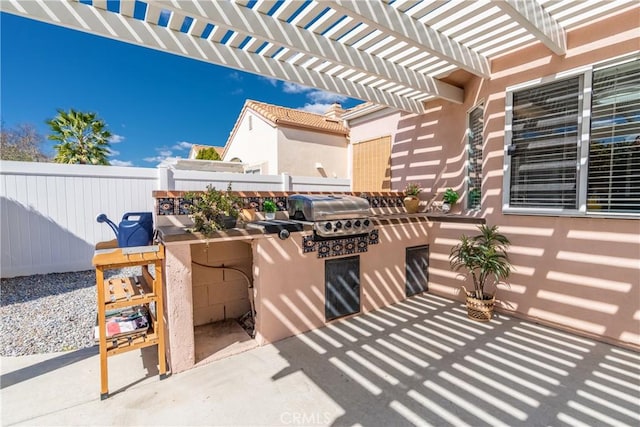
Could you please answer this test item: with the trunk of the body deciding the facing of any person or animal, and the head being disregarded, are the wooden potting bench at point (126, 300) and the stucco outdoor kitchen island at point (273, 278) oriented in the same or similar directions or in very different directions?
same or similar directions

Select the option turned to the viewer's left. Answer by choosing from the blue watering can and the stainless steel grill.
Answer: the blue watering can

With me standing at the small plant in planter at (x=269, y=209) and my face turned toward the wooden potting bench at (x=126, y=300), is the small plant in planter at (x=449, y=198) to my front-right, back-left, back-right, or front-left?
back-left

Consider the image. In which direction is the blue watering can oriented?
to the viewer's left

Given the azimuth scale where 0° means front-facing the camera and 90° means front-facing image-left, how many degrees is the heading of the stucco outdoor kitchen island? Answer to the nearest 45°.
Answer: approximately 315°

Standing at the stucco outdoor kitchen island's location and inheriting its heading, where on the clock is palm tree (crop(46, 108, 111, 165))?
The palm tree is roughly at 6 o'clock from the stucco outdoor kitchen island.

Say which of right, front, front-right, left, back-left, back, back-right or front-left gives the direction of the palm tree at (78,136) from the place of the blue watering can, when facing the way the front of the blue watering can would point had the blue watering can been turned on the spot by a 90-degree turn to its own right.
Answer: front

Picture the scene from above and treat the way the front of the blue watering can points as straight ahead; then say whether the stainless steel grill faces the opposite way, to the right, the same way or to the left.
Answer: to the left

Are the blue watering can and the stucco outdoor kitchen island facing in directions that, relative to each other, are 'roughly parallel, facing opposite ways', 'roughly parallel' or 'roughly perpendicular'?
roughly perpendicular

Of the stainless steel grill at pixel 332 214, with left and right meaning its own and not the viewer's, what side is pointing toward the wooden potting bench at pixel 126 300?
right

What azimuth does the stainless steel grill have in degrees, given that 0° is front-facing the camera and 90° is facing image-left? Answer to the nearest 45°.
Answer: approximately 315°

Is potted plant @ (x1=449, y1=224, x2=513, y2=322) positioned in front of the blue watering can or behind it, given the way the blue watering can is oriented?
behind

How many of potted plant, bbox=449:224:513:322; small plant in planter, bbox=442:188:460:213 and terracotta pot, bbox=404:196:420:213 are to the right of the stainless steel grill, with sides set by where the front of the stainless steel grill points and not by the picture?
0

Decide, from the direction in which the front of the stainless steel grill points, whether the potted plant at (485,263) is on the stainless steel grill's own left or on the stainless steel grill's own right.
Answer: on the stainless steel grill's own left

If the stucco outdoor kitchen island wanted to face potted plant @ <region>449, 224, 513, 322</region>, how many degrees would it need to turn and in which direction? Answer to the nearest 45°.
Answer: approximately 45° to its left

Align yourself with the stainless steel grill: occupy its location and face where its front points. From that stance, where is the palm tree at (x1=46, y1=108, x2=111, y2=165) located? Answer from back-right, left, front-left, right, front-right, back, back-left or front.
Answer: back
